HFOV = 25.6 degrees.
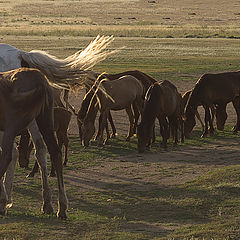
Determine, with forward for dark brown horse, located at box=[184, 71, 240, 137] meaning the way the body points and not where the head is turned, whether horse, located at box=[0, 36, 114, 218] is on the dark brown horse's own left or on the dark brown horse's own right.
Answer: on the dark brown horse's own left

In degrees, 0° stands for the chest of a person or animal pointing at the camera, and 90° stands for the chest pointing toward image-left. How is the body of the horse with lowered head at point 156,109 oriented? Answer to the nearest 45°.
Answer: approximately 45°

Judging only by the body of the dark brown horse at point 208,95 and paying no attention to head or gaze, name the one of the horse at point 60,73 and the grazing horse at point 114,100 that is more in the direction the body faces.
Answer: the grazing horse

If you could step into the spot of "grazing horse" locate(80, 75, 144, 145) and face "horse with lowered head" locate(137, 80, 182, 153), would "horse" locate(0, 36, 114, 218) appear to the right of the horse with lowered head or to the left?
right

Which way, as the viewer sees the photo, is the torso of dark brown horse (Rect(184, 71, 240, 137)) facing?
to the viewer's left

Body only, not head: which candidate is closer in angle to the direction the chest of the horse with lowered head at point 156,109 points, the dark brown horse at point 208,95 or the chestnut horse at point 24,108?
the chestnut horse

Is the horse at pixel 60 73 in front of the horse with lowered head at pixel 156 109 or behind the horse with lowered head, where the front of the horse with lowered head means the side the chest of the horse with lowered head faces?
in front

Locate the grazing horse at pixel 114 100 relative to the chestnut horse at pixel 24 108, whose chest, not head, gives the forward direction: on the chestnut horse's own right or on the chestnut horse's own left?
on the chestnut horse's own right

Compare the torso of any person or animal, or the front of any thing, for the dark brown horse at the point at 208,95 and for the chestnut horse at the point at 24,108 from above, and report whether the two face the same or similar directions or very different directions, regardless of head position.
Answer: same or similar directions

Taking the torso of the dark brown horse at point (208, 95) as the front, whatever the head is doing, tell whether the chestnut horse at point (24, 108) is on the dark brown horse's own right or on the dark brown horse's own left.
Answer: on the dark brown horse's own left

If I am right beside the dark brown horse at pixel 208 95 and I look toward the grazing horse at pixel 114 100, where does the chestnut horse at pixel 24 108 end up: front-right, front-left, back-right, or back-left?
front-left

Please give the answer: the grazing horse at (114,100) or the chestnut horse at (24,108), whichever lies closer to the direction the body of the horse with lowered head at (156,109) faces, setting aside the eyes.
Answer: the chestnut horse
